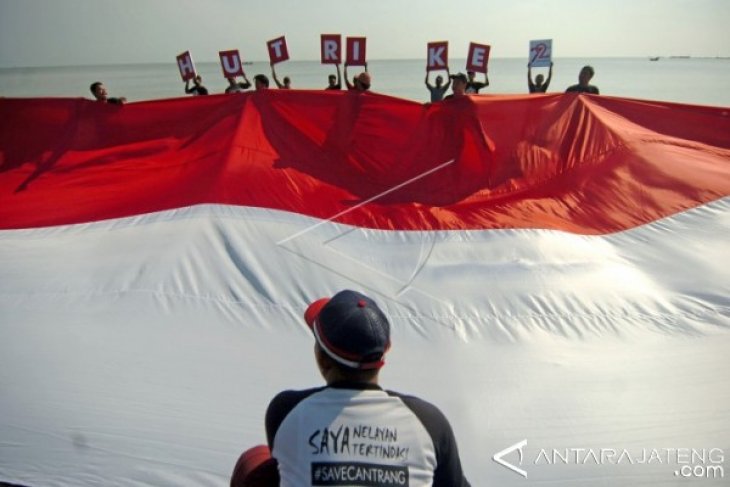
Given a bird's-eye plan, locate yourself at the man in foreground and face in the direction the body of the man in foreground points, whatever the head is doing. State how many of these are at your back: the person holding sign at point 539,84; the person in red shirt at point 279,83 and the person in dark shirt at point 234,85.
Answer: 0

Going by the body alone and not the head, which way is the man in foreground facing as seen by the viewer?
away from the camera

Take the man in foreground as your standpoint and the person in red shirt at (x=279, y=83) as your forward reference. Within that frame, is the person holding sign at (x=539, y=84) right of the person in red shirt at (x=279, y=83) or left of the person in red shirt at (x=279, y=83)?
right

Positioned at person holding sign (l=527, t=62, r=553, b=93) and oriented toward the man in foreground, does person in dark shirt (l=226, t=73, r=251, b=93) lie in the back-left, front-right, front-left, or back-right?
front-right

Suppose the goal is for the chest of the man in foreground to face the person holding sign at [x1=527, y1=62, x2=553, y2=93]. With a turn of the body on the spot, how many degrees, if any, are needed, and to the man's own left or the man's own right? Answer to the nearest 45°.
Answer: approximately 45° to the man's own right

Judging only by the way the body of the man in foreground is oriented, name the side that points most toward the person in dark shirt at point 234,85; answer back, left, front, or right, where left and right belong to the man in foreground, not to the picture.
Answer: front

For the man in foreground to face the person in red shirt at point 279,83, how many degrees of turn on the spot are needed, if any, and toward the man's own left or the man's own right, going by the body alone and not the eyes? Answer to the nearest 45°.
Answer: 0° — they already face them
